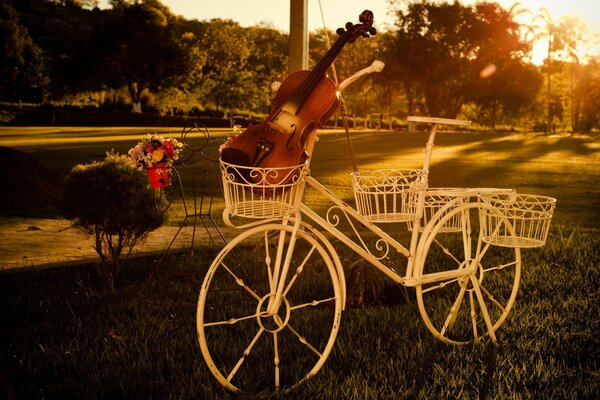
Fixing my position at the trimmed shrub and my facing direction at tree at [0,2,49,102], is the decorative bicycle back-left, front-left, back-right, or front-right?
back-right

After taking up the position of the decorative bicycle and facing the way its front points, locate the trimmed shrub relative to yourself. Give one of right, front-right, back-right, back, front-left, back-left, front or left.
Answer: right
